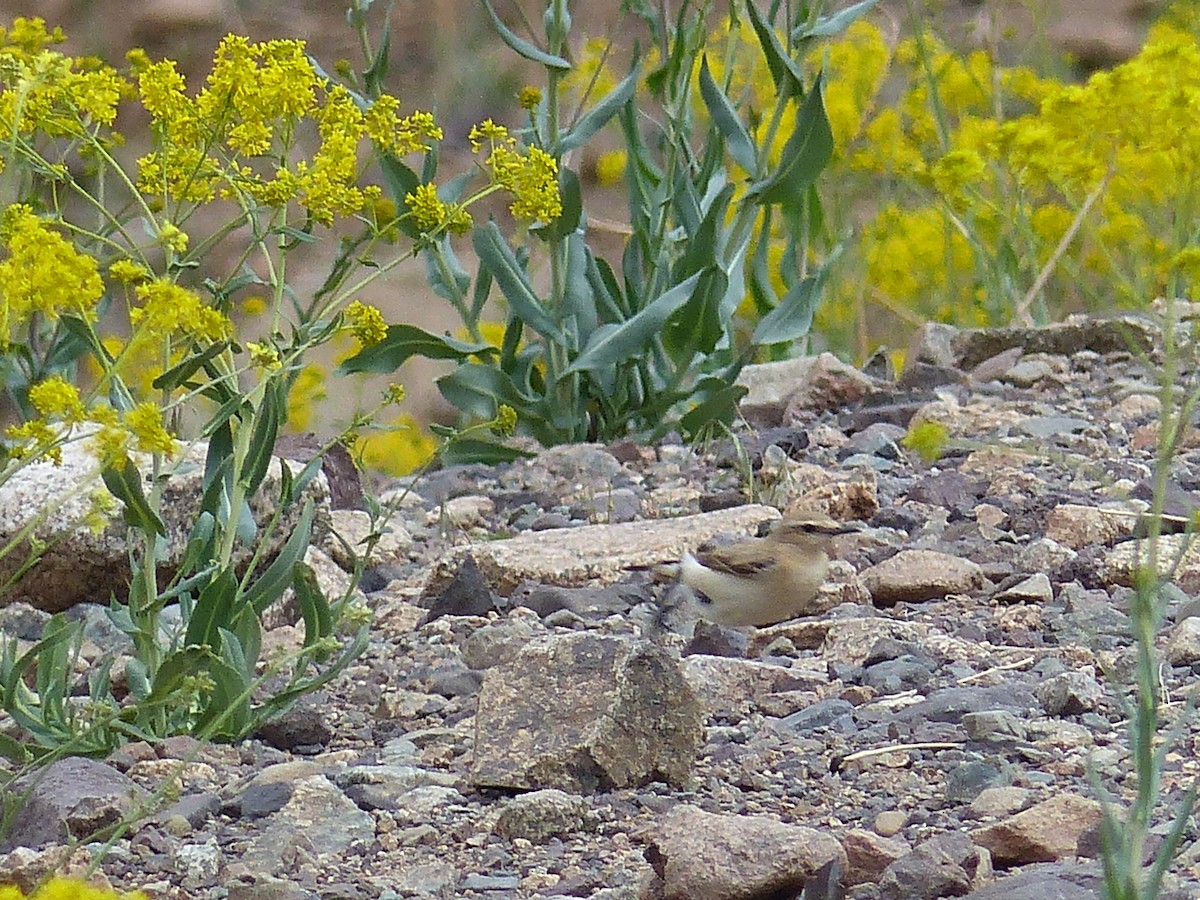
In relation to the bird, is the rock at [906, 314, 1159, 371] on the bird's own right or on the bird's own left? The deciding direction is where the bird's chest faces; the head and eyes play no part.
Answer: on the bird's own left

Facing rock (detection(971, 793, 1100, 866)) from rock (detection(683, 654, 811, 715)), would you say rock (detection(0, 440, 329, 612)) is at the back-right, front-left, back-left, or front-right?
back-right

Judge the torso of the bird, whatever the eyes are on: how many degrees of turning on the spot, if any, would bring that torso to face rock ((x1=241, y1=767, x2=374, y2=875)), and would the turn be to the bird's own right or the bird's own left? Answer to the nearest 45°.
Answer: approximately 135° to the bird's own right

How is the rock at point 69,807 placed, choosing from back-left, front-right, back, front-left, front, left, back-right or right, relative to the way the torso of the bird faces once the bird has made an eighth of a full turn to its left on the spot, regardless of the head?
back

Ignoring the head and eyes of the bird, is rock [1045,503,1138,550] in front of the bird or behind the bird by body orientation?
in front

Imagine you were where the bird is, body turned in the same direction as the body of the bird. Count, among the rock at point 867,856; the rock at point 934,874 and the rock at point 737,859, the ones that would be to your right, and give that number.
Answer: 3

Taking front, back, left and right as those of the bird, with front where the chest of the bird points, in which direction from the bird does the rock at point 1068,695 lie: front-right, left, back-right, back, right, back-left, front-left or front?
front-right

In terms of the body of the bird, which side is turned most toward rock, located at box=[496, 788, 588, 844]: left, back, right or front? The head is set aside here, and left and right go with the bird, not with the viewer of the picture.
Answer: right

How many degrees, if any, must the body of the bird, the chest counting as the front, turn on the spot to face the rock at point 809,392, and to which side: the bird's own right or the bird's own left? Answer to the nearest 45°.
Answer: approximately 90° to the bird's own left

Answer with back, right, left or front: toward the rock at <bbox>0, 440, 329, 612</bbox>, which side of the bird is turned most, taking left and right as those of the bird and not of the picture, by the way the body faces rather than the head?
back

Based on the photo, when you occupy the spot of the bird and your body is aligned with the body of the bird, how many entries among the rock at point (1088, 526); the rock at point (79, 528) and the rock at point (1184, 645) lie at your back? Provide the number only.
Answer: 1

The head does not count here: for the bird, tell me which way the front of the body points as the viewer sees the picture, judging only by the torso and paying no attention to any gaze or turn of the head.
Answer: to the viewer's right

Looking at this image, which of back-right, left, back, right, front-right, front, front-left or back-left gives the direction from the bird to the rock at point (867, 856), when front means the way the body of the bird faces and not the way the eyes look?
right
